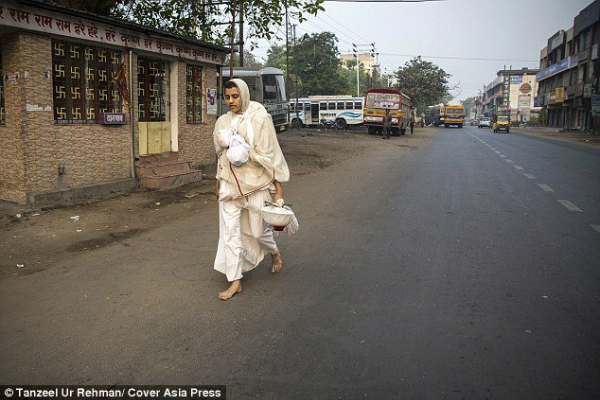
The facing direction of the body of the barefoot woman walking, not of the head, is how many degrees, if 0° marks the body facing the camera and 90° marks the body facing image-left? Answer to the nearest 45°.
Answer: approximately 45°

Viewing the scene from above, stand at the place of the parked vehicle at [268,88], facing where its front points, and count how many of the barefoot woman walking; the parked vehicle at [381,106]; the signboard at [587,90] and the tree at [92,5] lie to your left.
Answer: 2

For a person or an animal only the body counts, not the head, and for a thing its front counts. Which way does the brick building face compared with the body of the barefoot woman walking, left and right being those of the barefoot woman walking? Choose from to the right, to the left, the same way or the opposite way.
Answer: to the left

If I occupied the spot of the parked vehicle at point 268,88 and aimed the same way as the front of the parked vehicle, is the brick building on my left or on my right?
on my right

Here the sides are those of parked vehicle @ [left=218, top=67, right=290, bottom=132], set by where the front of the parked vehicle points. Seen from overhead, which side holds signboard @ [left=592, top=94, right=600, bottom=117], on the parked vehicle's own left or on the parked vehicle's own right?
on the parked vehicle's own left

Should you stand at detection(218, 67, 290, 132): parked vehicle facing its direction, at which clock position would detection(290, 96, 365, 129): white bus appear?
The white bus is roughly at 8 o'clock from the parked vehicle.

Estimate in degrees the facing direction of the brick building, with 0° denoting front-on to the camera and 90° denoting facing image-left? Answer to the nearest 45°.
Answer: approximately 315°

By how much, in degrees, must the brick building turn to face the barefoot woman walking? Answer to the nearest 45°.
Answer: approximately 45° to its right

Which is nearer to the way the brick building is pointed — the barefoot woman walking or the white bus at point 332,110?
the barefoot woman walking

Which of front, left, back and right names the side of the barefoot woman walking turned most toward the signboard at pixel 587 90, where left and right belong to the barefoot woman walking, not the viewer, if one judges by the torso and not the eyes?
back
